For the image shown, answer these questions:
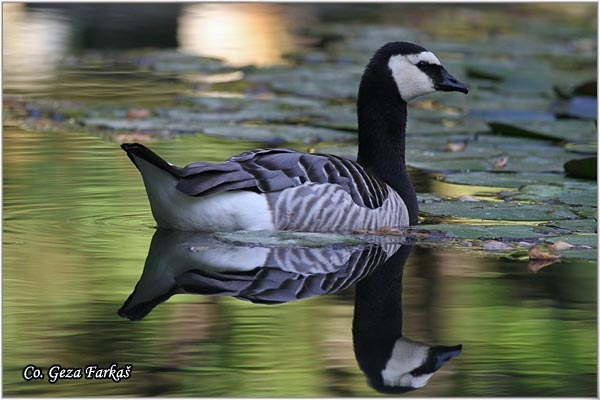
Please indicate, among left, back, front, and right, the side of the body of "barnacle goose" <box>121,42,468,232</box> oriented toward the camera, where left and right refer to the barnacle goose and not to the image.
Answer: right

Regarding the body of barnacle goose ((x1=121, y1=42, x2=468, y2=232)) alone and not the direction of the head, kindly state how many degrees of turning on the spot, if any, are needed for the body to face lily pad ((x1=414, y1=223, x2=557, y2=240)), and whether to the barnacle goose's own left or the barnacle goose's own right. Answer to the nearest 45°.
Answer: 0° — it already faces it

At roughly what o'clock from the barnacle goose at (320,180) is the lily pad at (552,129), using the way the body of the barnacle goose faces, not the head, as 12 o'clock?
The lily pad is roughly at 10 o'clock from the barnacle goose.

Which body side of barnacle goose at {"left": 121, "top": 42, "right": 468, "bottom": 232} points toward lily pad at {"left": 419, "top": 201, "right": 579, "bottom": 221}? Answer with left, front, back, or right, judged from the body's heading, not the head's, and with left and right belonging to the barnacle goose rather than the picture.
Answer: front

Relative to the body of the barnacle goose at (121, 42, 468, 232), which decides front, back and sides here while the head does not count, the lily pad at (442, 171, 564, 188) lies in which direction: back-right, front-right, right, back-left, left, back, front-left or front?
front-left

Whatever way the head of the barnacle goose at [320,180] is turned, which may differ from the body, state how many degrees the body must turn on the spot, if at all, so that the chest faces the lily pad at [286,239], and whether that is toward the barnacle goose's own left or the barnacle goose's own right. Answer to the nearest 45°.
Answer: approximately 135° to the barnacle goose's own right

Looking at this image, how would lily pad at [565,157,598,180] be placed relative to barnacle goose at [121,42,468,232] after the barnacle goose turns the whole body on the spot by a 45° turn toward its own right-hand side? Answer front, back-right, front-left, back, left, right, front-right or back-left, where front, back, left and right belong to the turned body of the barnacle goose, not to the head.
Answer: left

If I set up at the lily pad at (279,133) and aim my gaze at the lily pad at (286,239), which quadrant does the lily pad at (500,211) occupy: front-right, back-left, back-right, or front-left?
front-left

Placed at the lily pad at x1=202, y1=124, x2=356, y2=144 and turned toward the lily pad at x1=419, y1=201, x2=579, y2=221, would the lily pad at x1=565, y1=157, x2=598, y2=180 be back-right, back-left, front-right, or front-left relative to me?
front-left

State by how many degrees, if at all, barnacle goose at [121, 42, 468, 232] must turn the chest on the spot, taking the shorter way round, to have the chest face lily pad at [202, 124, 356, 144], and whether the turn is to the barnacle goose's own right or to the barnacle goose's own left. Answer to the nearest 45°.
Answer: approximately 90° to the barnacle goose's own left
